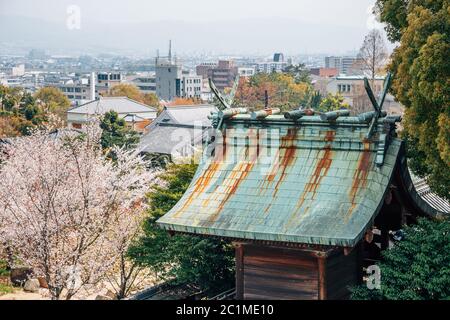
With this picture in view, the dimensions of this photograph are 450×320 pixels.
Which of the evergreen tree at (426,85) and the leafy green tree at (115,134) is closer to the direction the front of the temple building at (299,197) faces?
the evergreen tree
